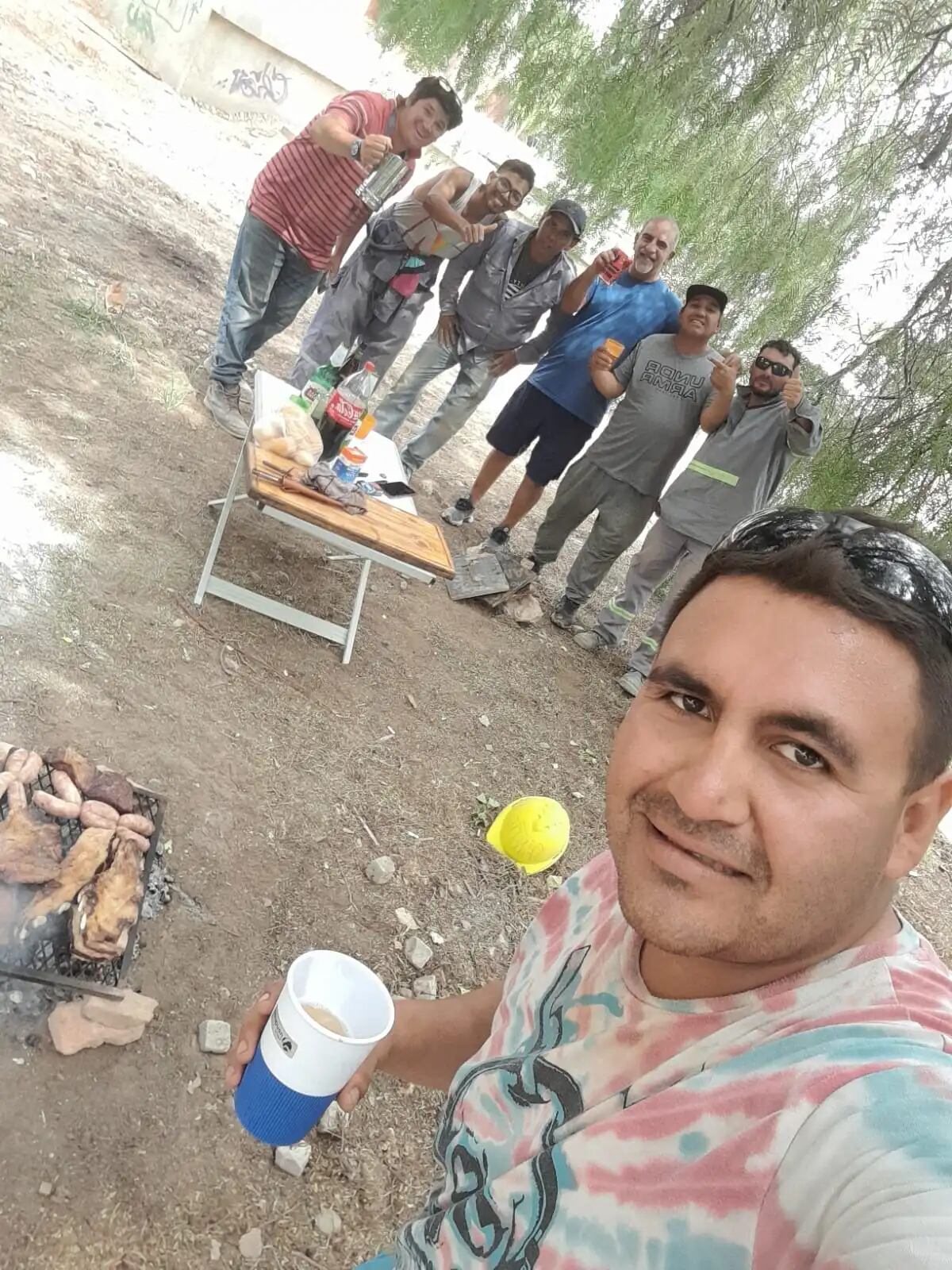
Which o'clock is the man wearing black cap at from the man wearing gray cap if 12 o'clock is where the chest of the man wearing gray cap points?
The man wearing black cap is roughly at 10 o'clock from the man wearing gray cap.

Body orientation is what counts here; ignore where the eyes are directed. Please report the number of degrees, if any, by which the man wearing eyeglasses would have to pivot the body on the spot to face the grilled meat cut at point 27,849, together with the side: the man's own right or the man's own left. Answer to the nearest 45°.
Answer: approximately 45° to the man's own right

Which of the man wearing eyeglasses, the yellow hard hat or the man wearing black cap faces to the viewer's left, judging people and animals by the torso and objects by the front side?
the yellow hard hat

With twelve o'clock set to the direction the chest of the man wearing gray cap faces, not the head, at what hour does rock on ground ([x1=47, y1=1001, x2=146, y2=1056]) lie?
The rock on ground is roughly at 12 o'clock from the man wearing gray cap.

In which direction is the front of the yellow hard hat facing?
to the viewer's left
